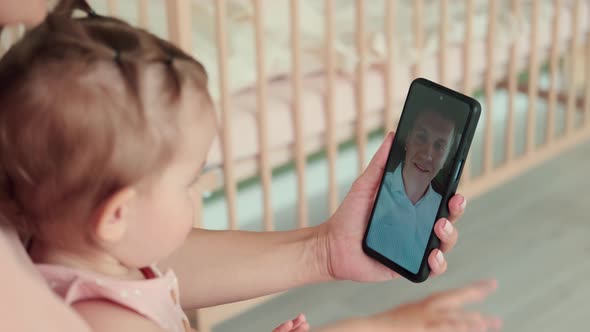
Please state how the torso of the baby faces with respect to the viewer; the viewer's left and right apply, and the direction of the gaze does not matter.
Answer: facing away from the viewer and to the right of the viewer

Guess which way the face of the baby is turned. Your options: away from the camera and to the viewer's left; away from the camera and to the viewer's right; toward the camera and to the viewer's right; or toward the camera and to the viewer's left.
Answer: away from the camera and to the viewer's right
